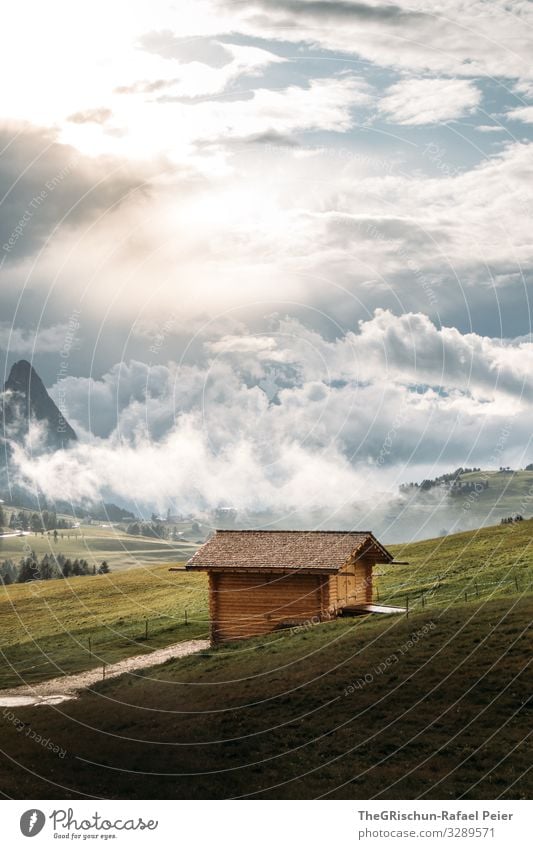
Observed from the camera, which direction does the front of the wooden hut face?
facing the viewer and to the right of the viewer
